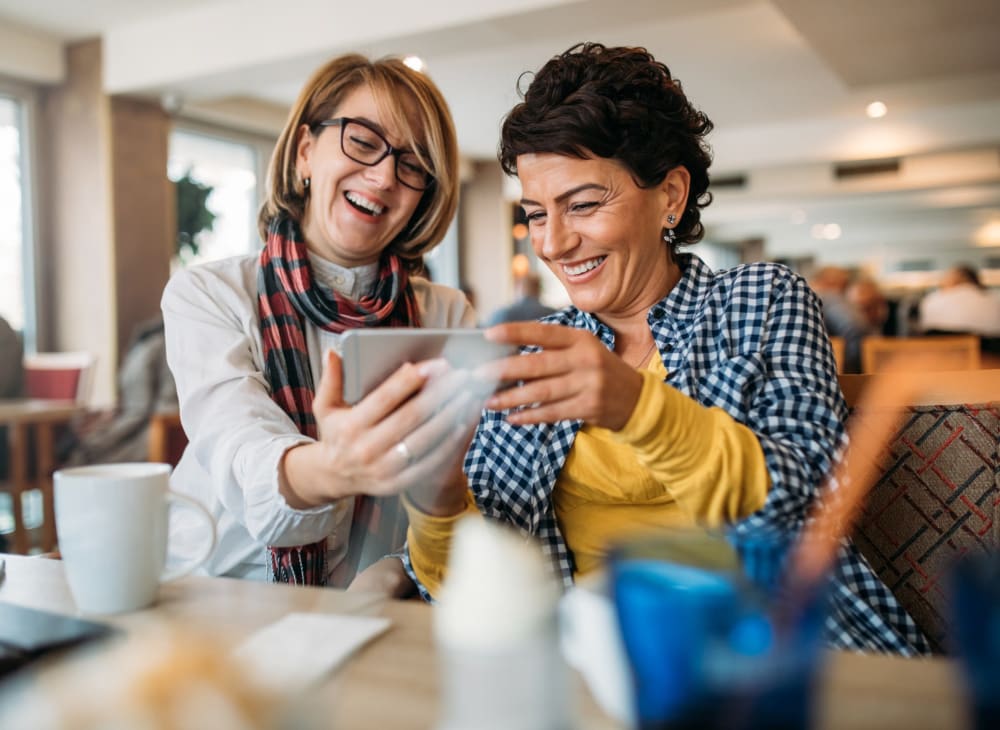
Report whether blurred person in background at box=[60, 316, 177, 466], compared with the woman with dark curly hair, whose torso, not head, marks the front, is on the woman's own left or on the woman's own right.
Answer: on the woman's own right

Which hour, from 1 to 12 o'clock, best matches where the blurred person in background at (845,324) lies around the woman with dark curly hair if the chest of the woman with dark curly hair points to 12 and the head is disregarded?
The blurred person in background is roughly at 5 o'clock from the woman with dark curly hair.

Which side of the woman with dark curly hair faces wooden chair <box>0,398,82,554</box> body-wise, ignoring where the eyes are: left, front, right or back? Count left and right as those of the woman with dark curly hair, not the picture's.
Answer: right

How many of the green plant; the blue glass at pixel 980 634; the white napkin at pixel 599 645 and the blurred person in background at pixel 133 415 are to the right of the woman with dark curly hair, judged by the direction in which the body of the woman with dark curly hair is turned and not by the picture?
2

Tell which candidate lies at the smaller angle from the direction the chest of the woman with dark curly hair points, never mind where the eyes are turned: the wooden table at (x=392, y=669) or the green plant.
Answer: the wooden table

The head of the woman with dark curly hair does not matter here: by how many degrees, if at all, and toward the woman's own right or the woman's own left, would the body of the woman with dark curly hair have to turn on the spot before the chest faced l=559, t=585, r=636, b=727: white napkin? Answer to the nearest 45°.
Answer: approximately 45° to the woman's own left

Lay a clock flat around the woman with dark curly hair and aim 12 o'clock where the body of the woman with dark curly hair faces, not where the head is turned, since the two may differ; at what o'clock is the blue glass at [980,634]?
The blue glass is roughly at 10 o'clock from the woman with dark curly hair.

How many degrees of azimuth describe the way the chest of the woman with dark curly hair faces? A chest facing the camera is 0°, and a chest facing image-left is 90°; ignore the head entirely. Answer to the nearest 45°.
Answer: approximately 45°

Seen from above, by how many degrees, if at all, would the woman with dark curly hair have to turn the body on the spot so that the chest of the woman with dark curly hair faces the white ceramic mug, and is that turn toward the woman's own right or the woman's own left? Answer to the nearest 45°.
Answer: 0° — they already face it

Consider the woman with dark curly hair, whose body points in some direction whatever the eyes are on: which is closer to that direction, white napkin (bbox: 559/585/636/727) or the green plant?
the white napkin

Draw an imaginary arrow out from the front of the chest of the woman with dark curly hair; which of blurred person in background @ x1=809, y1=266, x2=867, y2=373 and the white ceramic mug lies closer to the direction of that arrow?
the white ceramic mug
